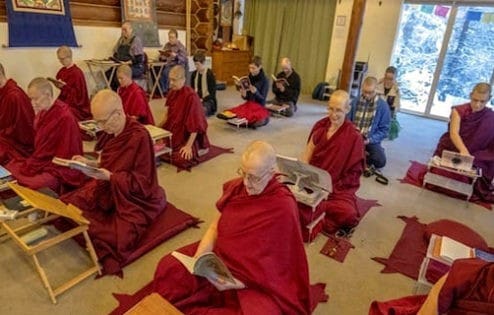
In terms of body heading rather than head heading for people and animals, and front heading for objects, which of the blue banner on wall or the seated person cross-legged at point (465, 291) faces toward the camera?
the blue banner on wall

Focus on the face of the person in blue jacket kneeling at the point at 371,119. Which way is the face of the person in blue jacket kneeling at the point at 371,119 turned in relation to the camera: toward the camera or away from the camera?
toward the camera

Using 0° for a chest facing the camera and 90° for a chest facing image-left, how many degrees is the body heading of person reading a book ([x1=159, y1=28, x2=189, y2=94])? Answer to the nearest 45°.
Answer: approximately 45°

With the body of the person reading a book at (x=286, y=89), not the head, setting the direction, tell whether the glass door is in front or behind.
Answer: behind

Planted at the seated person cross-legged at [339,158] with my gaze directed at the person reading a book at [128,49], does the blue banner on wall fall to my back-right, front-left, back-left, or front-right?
front-left

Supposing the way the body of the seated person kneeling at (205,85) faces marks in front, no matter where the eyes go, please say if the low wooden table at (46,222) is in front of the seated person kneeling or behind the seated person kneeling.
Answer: in front

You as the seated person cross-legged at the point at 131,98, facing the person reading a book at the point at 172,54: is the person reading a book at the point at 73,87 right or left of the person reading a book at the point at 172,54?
left

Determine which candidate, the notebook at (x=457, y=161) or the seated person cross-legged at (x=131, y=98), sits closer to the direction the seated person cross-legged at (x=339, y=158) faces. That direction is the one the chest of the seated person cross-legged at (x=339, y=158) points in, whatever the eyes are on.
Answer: the seated person cross-legged

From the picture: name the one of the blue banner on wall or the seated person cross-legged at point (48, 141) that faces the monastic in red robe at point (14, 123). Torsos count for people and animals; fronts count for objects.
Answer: the blue banner on wall

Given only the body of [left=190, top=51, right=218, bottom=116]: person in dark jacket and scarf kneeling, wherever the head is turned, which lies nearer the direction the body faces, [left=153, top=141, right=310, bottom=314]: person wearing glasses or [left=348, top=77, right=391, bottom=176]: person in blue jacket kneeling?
the person wearing glasses

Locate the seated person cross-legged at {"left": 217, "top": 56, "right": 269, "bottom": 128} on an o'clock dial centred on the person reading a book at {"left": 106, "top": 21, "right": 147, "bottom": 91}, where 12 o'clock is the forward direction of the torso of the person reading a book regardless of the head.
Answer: The seated person cross-legged is roughly at 9 o'clock from the person reading a book.

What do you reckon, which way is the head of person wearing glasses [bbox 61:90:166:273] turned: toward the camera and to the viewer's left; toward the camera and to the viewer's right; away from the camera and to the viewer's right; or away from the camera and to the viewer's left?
toward the camera and to the viewer's left

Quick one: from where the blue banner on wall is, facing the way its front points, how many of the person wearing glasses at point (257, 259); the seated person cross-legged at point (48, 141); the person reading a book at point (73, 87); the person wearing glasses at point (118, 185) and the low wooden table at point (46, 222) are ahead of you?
5

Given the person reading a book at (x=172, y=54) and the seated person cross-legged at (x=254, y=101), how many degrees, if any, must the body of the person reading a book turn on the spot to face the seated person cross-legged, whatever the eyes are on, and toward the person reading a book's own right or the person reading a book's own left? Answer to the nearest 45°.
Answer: approximately 90° to the person reading a book's own left

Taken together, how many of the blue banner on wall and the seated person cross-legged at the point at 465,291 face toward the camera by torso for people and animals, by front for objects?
1

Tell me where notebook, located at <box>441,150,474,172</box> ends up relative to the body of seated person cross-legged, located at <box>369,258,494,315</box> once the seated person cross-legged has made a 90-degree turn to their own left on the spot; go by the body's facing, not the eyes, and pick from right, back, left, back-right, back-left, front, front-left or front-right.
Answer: back

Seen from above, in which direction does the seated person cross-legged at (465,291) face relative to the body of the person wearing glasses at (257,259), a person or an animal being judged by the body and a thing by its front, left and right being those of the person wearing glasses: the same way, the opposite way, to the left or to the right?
to the right

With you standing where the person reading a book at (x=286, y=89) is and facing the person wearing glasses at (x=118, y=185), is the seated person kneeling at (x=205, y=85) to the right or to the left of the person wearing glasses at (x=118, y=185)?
right

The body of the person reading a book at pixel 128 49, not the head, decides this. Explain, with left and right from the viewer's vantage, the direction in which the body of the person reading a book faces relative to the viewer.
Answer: facing the viewer and to the left of the viewer
